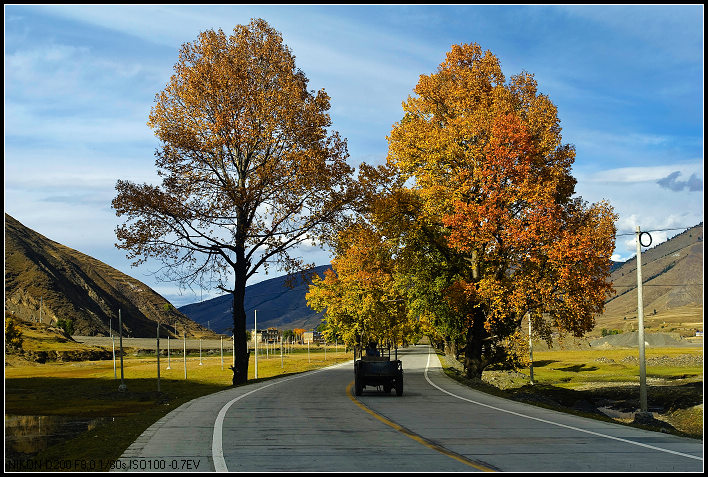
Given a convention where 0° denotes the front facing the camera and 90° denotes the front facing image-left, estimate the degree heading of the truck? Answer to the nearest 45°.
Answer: approximately 180°

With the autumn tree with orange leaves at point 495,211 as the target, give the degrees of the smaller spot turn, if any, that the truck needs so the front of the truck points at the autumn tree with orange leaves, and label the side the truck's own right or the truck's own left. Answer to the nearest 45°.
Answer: approximately 45° to the truck's own right
